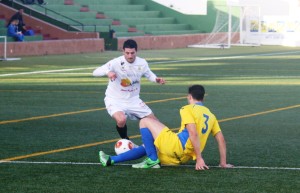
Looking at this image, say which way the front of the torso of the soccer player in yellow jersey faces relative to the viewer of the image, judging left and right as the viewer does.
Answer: facing away from the viewer and to the left of the viewer

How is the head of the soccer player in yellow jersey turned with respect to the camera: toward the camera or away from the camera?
away from the camera

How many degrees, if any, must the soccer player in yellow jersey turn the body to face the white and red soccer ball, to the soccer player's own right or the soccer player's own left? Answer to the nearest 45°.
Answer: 0° — they already face it

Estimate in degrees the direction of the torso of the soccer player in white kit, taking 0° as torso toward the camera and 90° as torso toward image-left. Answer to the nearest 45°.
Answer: approximately 0°
